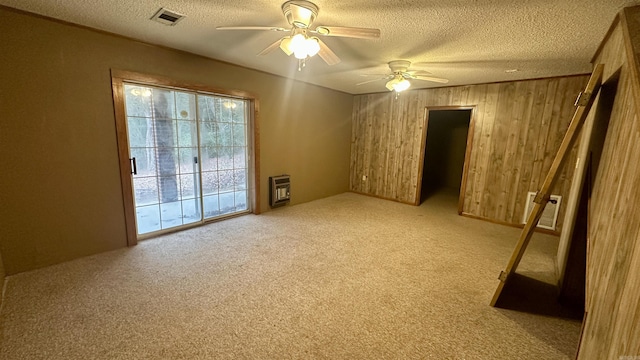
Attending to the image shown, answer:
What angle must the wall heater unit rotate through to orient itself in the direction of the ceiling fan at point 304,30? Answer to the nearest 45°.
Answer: approximately 45° to its right

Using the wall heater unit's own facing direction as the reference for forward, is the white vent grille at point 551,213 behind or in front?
in front

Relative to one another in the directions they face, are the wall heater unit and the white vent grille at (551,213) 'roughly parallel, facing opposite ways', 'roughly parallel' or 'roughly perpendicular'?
roughly perpendicular

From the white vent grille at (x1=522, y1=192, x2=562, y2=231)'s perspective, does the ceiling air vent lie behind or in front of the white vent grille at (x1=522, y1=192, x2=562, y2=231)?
in front

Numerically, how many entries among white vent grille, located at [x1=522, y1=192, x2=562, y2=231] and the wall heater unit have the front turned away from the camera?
0

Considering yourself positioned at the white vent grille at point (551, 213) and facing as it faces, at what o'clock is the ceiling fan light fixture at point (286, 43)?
The ceiling fan light fixture is roughly at 1 o'clock from the white vent grille.

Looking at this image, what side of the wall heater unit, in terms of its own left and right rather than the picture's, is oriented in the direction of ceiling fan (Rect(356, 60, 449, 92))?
front

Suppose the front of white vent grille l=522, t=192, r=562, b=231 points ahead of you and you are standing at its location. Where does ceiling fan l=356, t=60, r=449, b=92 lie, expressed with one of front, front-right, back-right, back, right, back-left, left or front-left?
front-right

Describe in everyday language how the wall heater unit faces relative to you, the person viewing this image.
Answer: facing the viewer and to the right of the viewer

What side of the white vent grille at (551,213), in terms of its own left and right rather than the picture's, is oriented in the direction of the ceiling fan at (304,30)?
front

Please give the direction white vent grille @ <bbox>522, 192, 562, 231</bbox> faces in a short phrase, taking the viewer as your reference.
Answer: facing the viewer

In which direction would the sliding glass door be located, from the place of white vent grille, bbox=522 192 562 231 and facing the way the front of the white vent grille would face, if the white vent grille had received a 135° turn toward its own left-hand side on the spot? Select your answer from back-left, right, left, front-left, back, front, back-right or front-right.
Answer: back
